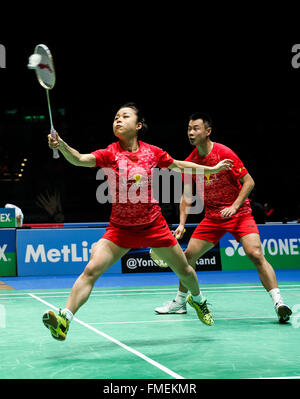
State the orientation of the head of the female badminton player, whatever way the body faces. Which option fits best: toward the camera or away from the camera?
toward the camera

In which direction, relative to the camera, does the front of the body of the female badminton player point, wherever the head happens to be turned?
toward the camera

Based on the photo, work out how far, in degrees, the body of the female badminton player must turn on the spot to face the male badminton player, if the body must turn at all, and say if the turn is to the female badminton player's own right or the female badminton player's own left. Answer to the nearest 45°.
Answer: approximately 135° to the female badminton player's own left

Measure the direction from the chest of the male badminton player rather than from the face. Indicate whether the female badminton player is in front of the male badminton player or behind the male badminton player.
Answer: in front

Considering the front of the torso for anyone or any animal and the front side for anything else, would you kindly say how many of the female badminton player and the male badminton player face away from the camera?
0

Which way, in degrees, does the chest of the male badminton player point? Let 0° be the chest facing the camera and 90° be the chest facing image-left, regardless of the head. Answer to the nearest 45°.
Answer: approximately 45°

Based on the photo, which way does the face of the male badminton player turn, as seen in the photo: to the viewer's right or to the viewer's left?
to the viewer's left
